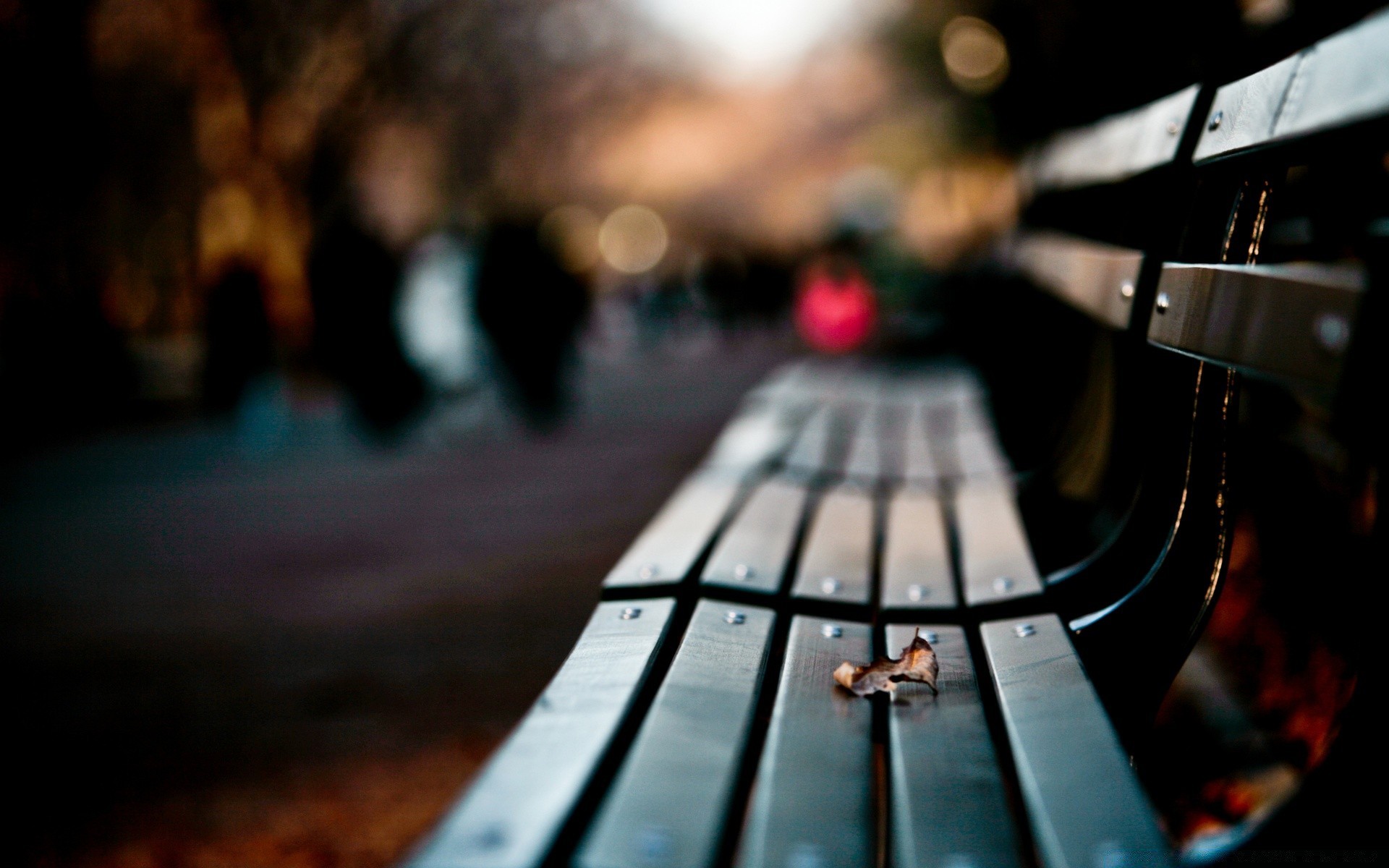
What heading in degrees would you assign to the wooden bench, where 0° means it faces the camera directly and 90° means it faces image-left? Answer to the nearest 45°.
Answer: approximately 90°
